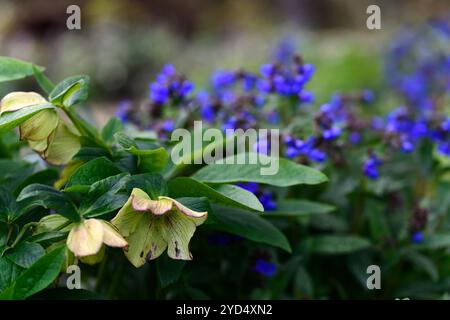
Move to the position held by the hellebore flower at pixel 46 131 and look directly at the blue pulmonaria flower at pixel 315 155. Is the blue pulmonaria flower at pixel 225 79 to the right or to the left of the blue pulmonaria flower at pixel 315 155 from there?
left

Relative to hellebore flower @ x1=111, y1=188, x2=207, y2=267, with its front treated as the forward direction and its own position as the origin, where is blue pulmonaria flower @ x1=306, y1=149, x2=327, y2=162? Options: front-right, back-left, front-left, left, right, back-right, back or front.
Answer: back-left

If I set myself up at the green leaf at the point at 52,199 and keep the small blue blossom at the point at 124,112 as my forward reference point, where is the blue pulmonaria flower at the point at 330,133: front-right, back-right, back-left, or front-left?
front-right

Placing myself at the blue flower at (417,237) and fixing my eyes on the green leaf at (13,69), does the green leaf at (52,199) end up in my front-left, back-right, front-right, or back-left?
front-left

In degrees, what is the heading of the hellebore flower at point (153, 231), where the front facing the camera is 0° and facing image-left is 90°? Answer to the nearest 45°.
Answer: approximately 0°

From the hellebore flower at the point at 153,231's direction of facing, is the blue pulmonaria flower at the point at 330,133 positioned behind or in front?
behind

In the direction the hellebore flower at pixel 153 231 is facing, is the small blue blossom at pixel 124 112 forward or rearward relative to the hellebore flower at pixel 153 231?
rearward
